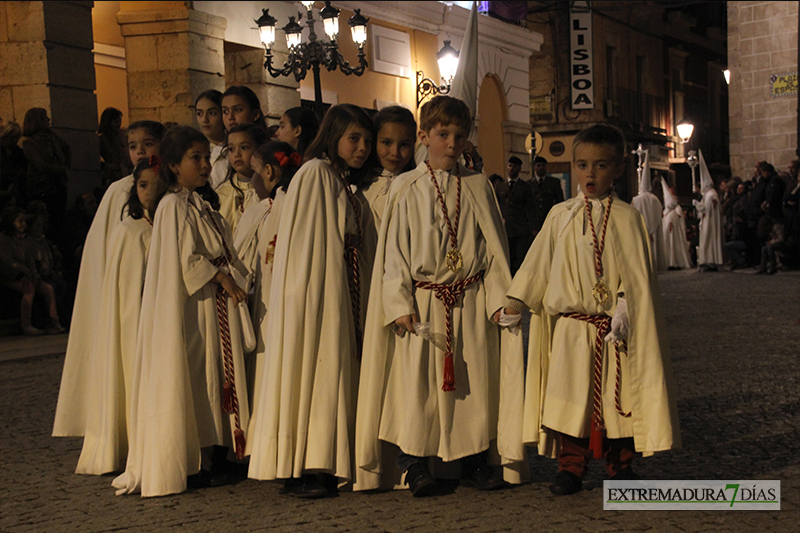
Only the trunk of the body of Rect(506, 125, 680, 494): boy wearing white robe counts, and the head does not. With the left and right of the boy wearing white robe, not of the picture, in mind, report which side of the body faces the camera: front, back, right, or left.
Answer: front

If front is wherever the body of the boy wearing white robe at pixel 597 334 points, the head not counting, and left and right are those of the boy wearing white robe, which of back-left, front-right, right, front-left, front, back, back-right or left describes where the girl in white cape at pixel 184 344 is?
right

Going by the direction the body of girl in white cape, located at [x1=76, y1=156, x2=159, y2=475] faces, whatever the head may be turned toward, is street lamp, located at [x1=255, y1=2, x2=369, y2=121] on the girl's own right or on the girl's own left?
on the girl's own left

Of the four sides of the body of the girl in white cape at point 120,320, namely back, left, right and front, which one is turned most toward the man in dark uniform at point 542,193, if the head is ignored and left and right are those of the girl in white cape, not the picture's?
left

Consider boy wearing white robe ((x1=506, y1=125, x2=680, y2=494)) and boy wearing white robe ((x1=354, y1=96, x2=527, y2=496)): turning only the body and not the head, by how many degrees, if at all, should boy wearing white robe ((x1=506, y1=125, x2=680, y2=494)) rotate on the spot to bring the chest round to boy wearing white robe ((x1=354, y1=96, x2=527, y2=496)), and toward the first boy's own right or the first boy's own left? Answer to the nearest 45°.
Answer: approximately 90° to the first boy's own right

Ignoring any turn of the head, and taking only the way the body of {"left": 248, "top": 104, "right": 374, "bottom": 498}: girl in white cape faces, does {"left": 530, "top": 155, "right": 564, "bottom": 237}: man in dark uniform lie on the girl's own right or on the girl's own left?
on the girl's own left

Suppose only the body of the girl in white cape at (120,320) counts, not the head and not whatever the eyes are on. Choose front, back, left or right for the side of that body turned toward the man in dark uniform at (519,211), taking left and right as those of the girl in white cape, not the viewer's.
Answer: left

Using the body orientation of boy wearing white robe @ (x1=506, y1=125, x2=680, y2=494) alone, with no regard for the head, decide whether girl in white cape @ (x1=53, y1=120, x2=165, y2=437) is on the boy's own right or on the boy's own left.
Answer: on the boy's own right
